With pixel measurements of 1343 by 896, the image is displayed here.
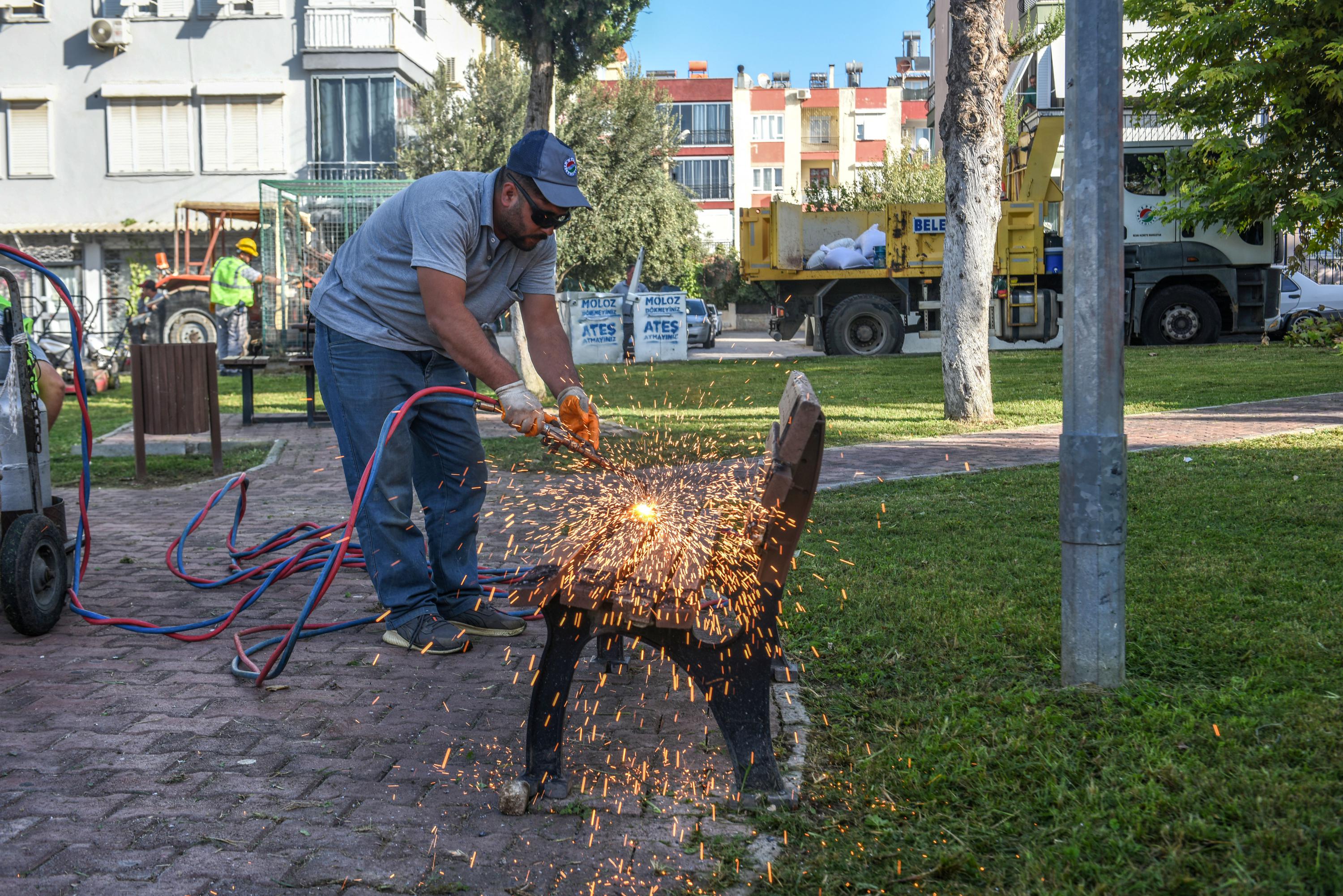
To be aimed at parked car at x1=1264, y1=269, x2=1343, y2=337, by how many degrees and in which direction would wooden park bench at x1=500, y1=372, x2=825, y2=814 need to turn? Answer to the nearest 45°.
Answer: approximately 135° to its right

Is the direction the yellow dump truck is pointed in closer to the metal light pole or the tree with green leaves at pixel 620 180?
the metal light pole

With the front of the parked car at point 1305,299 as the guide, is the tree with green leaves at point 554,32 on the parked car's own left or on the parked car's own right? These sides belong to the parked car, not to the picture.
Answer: on the parked car's own left

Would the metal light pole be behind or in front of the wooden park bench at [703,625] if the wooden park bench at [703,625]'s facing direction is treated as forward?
behind

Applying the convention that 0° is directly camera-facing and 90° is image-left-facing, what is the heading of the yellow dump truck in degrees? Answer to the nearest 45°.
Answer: approximately 270°

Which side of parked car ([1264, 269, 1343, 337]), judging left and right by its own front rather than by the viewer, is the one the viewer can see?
left

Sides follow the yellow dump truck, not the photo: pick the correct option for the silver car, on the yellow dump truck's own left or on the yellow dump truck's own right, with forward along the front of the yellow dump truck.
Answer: on the yellow dump truck's own left

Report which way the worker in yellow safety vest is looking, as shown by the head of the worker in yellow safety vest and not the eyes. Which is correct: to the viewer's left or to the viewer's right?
to the viewer's right

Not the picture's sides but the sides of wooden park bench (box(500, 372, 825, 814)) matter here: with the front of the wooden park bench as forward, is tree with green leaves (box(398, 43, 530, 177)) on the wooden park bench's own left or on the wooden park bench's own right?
on the wooden park bench's own right

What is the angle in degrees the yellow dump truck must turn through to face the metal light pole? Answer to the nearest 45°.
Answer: approximately 90° to its right

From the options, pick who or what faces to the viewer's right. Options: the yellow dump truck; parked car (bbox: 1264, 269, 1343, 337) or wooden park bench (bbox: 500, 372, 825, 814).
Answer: the yellow dump truck

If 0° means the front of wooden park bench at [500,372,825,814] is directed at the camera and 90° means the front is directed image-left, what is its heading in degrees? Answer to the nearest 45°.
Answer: approximately 90°

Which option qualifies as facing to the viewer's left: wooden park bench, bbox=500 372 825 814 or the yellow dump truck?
the wooden park bench
